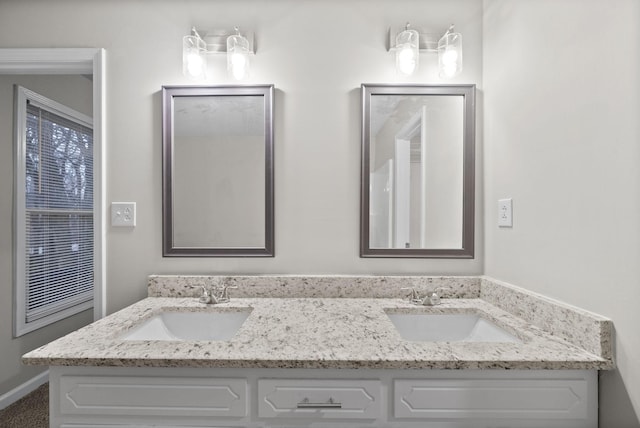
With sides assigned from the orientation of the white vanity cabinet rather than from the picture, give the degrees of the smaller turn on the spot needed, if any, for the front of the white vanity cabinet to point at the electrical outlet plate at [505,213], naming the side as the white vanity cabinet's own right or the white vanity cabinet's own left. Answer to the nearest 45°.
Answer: approximately 135° to the white vanity cabinet's own left

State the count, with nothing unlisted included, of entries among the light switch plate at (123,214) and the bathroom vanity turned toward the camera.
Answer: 2

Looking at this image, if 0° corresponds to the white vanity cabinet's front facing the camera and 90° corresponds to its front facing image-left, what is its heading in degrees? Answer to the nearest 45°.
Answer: approximately 0°

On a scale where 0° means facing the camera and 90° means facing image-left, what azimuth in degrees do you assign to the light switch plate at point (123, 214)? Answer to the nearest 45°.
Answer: approximately 0°

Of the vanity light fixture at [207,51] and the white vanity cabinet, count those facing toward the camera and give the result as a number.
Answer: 2
